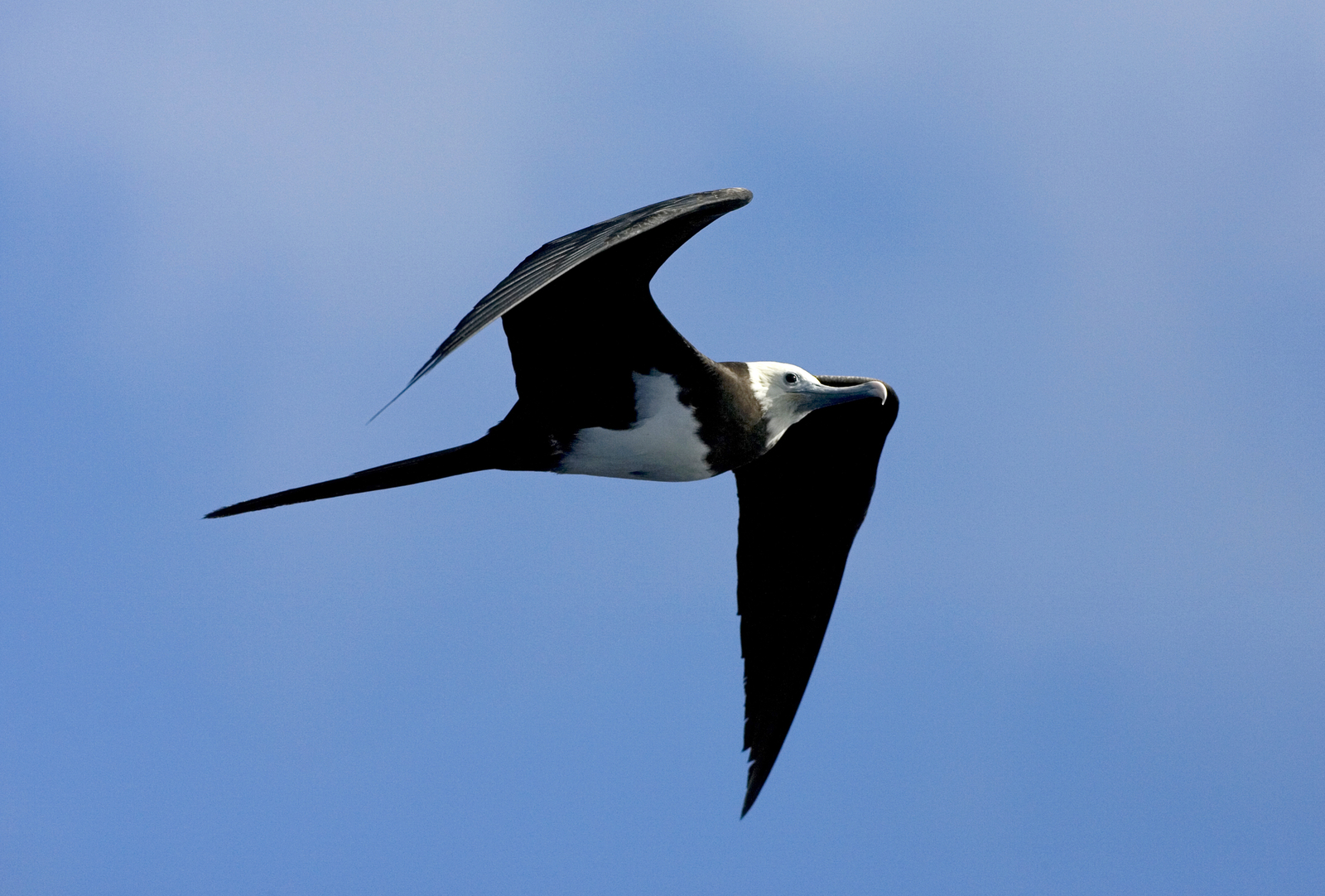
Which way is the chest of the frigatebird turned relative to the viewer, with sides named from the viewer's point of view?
facing to the right of the viewer
